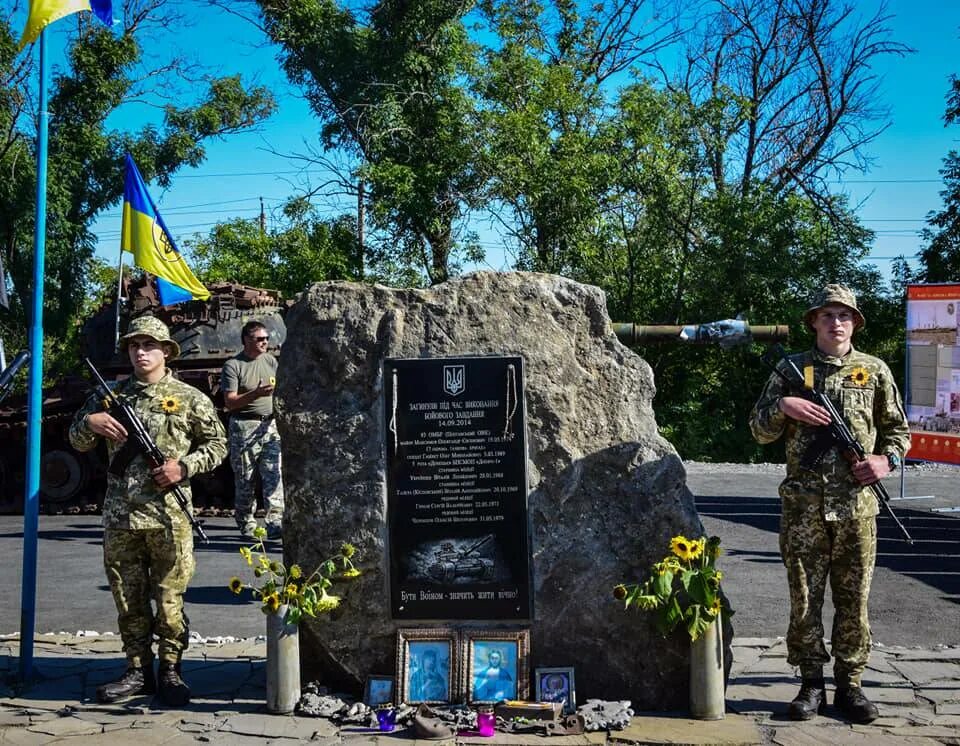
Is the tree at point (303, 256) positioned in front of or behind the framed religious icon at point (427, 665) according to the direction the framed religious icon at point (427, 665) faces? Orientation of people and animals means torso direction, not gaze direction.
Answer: behind

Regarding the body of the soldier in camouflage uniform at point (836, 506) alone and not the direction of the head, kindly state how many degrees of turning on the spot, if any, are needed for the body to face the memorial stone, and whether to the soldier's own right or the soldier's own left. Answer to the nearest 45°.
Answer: approximately 90° to the soldier's own right

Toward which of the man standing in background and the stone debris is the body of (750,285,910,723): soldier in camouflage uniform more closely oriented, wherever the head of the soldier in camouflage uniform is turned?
the stone debris

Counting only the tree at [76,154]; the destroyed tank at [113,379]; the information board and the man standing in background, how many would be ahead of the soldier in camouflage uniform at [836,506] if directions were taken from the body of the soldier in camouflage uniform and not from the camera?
0

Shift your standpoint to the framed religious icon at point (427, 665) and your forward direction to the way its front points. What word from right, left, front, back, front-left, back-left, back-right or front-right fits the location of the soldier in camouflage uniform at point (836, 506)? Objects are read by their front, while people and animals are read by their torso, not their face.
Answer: left

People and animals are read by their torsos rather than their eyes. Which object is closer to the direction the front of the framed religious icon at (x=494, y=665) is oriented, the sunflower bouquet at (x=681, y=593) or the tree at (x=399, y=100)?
the sunflower bouquet

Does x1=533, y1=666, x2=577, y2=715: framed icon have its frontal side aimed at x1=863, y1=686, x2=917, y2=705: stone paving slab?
no

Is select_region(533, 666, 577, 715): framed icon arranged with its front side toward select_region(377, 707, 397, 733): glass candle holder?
no

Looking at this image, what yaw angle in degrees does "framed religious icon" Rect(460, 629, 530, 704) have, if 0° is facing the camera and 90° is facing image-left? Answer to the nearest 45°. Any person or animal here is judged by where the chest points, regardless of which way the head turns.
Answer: approximately 0°

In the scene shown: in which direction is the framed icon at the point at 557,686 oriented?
toward the camera

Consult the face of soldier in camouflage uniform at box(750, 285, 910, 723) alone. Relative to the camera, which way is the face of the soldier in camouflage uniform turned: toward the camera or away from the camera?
toward the camera

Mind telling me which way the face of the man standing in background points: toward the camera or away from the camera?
toward the camera

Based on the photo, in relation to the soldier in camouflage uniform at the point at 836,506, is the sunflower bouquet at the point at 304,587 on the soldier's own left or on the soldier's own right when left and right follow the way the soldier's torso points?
on the soldier's own right

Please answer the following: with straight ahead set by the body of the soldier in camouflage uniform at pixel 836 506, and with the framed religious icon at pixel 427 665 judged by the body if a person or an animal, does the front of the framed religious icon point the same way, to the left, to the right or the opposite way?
the same way

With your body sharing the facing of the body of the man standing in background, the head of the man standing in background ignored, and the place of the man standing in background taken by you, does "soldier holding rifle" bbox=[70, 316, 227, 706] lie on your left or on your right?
on your right

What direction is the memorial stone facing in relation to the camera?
toward the camera

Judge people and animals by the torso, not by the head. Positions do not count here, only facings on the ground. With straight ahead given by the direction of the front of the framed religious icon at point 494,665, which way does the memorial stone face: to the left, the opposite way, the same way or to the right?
the same way

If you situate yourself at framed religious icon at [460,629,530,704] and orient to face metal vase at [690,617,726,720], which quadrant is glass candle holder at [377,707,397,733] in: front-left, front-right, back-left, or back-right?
back-right

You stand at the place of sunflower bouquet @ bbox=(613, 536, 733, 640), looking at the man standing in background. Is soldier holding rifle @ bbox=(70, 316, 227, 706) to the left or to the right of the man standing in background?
left

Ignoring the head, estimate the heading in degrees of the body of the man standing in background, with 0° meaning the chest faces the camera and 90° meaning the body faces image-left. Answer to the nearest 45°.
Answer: approximately 315°

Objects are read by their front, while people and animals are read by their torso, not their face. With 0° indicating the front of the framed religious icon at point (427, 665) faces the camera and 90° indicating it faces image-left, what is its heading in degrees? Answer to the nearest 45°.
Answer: approximately 0°
